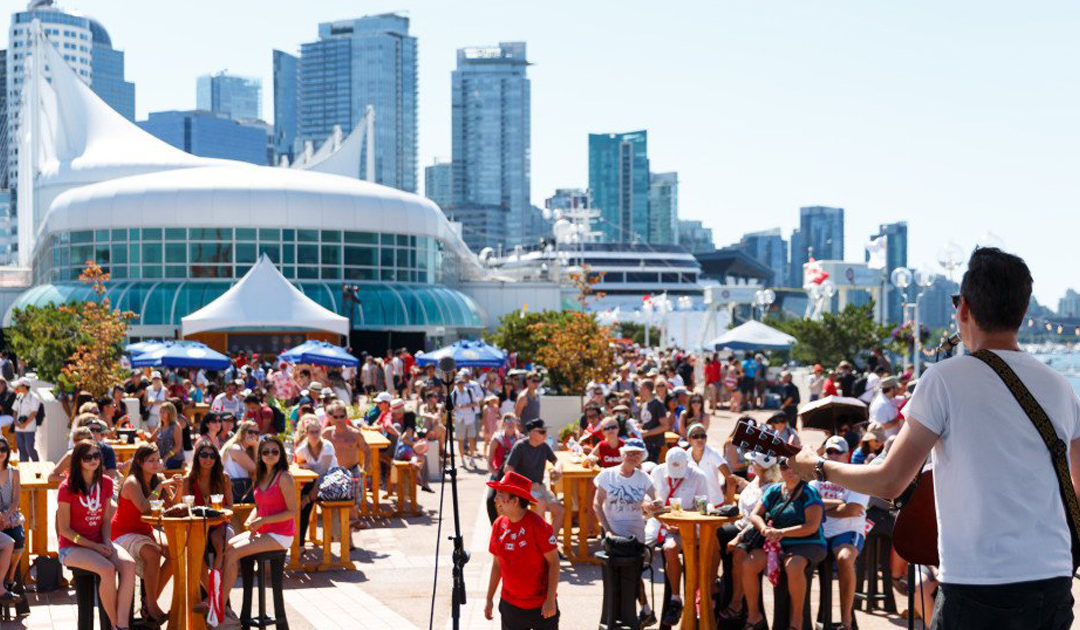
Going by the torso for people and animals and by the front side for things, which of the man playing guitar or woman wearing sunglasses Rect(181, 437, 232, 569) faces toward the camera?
the woman wearing sunglasses

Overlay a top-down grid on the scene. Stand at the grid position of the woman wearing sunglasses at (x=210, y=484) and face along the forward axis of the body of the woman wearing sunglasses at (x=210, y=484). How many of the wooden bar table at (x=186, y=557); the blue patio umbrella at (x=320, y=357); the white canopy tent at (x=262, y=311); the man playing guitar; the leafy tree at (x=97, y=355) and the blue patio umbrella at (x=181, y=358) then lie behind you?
4

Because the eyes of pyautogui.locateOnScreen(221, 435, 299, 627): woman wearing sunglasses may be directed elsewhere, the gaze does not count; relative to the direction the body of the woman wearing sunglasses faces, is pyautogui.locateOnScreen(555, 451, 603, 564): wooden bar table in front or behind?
behind

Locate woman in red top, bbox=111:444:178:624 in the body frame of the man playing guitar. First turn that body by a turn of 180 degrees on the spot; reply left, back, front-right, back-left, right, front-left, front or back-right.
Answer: back

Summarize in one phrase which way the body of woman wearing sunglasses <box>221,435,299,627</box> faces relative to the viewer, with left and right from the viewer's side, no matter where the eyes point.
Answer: facing the viewer and to the left of the viewer

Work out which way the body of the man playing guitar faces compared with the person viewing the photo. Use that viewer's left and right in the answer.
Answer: facing away from the viewer and to the left of the viewer

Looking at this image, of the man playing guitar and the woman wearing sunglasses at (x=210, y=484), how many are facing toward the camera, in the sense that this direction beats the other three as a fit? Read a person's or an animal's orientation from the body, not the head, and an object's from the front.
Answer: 1

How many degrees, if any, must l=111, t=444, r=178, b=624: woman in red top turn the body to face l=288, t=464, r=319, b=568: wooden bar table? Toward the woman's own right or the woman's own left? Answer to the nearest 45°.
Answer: approximately 90° to the woman's own left

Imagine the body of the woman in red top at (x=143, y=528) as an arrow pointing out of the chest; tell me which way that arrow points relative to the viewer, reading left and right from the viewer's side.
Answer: facing the viewer and to the right of the viewer

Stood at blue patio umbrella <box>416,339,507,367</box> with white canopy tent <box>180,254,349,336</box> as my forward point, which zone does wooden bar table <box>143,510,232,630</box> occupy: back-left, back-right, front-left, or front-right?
back-left

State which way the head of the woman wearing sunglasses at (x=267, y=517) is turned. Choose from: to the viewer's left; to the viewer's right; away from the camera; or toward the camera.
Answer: toward the camera

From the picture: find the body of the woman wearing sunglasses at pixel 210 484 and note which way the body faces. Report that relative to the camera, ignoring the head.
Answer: toward the camera

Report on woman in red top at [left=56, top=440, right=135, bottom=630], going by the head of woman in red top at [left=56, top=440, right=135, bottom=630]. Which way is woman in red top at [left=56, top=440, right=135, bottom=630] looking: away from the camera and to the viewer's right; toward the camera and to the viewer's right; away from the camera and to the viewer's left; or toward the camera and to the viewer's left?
toward the camera and to the viewer's right

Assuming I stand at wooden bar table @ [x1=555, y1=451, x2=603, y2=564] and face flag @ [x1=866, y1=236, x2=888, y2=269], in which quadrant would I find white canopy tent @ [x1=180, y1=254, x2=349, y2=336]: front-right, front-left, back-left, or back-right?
front-left

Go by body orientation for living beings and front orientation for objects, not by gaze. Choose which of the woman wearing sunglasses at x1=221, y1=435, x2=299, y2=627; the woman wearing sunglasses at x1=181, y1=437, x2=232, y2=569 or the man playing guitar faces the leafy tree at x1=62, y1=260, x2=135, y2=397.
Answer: the man playing guitar

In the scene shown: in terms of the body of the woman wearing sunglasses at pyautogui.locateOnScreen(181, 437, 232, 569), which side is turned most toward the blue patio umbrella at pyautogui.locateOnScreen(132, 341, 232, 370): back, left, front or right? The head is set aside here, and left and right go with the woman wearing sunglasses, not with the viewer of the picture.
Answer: back

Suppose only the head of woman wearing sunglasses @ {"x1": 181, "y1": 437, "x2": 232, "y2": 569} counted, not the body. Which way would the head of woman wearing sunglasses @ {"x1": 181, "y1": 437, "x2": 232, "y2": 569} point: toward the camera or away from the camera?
toward the camera
